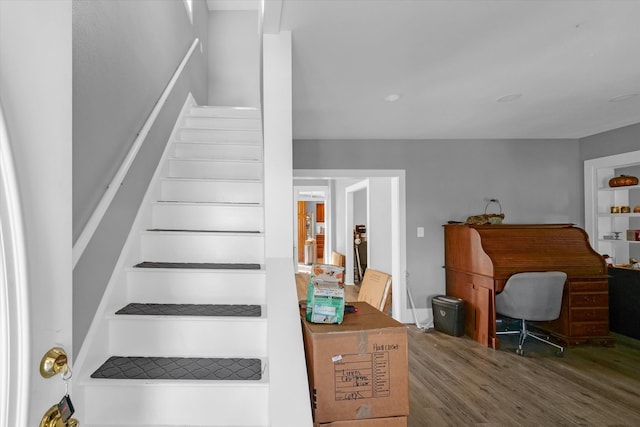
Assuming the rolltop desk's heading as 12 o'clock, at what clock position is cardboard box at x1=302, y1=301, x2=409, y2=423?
The cardboard box is roughly at 2 o'clock from the rolltop desk.

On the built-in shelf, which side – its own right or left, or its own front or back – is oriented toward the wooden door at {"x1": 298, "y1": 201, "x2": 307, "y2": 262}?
right

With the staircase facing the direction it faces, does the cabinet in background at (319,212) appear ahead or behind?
behind

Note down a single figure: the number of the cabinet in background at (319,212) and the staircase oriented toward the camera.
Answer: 2

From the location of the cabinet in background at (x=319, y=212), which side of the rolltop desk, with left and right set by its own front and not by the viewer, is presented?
back

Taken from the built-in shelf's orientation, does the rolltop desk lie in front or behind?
in front

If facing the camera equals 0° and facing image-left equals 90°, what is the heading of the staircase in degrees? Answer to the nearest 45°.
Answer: approximately 0°

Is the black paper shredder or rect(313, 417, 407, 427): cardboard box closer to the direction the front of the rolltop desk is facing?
the cardboard box

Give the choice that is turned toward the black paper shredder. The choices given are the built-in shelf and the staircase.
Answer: the built-in shelf

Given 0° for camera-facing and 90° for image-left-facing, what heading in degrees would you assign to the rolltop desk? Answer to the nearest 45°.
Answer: approximately 315°

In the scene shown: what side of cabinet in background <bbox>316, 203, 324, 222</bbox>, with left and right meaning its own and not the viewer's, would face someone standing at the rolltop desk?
front

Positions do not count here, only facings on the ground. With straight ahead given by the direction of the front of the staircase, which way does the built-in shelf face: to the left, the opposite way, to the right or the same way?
to the right

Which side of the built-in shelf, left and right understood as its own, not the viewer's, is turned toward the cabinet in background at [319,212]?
right

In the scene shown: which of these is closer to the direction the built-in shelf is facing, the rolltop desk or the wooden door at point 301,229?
the rolltop desk

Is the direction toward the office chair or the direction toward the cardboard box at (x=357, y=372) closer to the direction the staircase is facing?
the cardboard box
